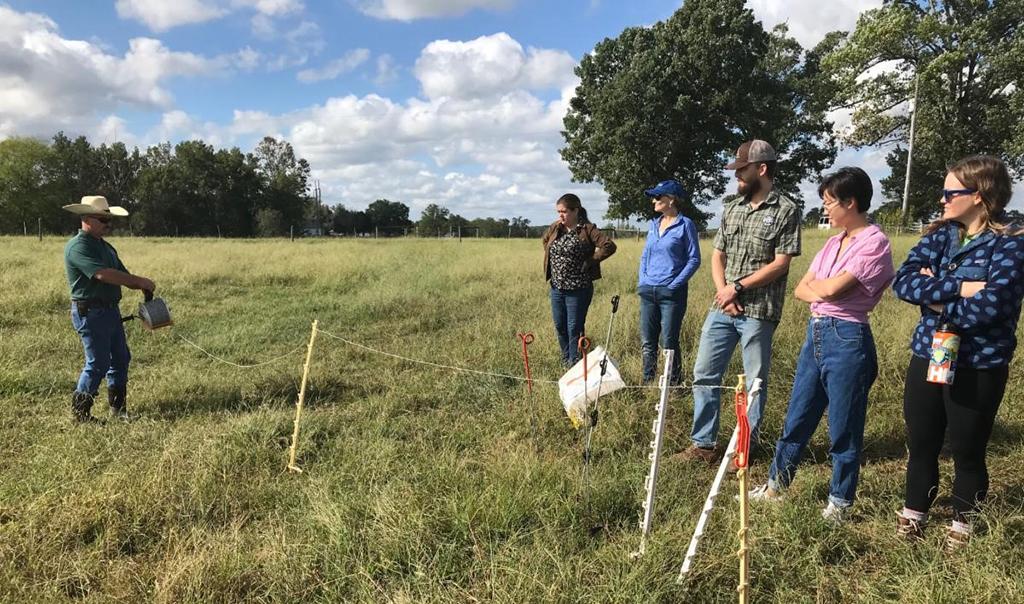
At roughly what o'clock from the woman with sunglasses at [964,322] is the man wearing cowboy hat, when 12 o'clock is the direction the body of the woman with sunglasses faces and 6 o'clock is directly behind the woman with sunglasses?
The man wearing cowboy hat is roughly at 1 o'clock from the woman with sunglasses.

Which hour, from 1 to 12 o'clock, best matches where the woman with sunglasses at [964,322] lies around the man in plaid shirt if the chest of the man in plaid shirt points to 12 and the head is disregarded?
The woman with sunglasses is roughly at 9 o'clock from the man in plaid shirt.

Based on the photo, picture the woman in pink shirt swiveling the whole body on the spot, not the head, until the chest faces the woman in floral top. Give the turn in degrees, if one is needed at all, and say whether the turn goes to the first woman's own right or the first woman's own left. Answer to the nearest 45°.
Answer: approximately 90° to the first woman's own right

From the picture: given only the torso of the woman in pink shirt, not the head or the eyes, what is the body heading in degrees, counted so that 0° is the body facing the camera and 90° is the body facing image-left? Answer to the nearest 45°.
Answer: approximately 45°

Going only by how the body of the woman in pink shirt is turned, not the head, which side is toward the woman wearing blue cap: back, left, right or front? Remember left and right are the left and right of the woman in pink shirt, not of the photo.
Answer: right

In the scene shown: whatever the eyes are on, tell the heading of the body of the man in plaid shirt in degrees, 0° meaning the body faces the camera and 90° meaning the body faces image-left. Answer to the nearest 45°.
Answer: approximately 45°

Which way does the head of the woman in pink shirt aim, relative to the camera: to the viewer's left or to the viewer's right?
to the viewer's left

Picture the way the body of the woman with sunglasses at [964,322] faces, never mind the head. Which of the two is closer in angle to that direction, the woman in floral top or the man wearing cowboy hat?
the man wearing cowboy hat

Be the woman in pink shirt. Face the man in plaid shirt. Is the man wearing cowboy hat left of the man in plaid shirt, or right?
left

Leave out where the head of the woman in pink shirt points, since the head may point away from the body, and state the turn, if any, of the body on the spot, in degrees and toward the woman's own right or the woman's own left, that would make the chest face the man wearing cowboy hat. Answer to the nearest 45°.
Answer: approximately 45° to the woman's own right

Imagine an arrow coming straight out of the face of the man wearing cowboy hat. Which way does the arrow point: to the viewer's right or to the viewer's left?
to the viewer's right
